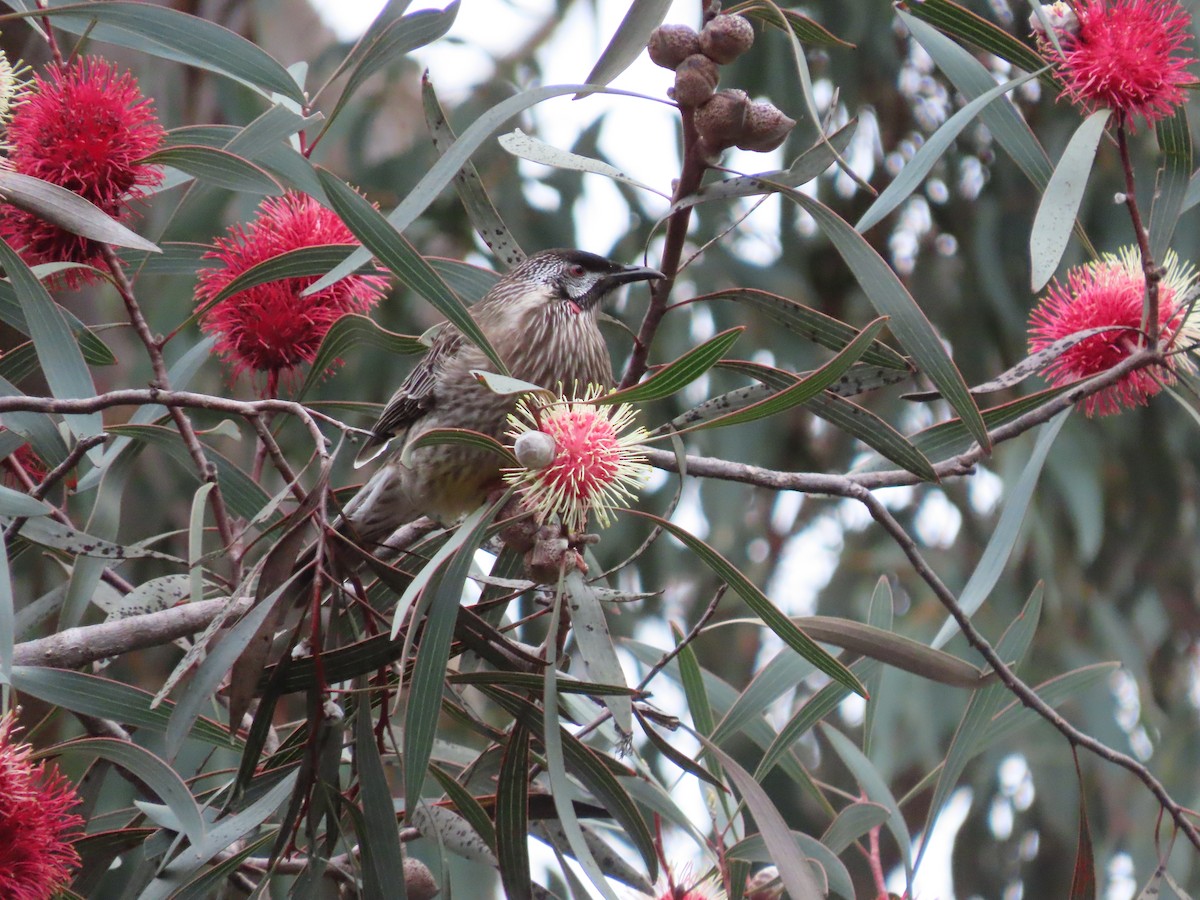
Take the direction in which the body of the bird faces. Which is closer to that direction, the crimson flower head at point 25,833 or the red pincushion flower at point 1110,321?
the red pincushion flower

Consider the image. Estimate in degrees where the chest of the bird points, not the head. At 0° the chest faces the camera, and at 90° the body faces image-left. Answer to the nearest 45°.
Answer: approximately 270°

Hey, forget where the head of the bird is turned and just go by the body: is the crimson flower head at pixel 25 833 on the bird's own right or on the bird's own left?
on the bird's own right

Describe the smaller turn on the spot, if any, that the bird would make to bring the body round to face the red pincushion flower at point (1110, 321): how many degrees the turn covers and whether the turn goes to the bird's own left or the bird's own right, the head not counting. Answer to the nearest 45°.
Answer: approximately 45° to the bird's own left
